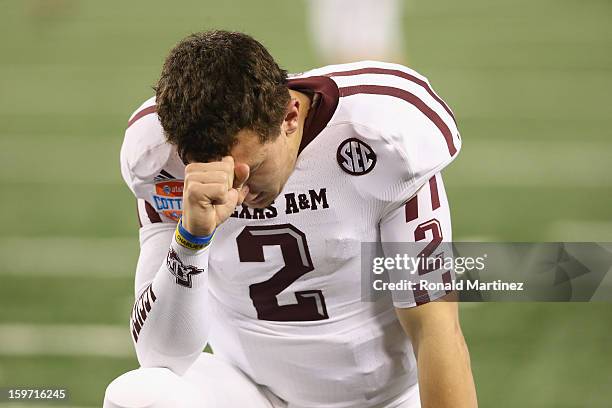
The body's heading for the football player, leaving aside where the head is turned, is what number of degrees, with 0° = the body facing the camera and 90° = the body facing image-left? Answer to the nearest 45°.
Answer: approximately 45°
